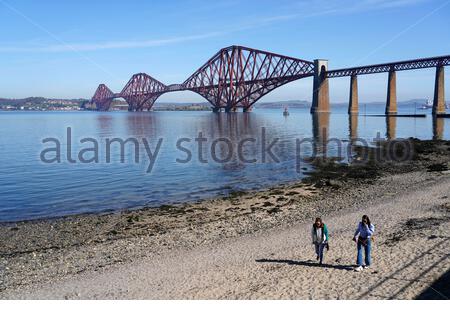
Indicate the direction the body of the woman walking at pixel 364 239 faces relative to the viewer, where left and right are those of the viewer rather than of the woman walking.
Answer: facing the viewer and to the left of the viewer

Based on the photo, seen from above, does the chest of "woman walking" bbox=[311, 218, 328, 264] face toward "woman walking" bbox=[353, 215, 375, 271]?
no

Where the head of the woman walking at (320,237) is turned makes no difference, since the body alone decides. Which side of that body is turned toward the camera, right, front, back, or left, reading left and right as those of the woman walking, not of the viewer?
front

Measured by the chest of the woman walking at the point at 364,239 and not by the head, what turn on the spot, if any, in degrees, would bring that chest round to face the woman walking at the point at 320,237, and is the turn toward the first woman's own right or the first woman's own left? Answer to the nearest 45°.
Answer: approximately 45° to the first woman's own right

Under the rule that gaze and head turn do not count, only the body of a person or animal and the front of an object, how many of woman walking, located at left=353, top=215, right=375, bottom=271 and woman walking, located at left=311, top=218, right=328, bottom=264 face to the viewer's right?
0
